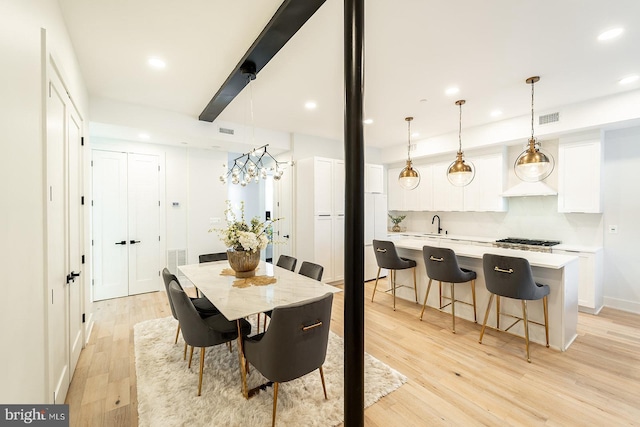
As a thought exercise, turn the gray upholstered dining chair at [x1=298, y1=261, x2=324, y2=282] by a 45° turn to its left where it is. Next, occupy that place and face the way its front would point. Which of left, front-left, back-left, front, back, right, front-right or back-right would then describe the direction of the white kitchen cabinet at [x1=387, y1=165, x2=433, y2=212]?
back-left

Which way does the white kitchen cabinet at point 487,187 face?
toward the camera

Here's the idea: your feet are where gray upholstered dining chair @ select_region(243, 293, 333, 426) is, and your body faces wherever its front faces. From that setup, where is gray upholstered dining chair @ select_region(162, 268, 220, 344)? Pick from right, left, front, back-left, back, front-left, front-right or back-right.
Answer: front

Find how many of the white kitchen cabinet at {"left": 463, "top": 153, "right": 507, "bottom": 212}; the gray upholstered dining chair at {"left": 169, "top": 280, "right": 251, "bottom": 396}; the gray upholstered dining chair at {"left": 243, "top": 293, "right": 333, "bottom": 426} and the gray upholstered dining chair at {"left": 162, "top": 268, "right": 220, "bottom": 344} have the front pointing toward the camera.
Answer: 1

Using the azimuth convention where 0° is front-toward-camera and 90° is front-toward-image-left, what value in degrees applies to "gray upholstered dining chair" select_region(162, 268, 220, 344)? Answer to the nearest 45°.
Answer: approximately 225°

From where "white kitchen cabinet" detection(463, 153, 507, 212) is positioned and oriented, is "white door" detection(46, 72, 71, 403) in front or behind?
in front

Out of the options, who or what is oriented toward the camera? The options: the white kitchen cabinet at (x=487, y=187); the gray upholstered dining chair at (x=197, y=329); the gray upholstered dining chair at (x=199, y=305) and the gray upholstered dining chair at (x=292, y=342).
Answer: the white kitchen cabinet

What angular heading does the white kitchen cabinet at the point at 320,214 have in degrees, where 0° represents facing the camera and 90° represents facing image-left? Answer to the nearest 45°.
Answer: approximately 315°

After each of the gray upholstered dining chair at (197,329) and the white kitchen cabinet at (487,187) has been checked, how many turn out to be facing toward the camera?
1

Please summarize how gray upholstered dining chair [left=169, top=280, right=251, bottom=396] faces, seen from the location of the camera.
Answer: facing away from the viewer and to the right of the viewer

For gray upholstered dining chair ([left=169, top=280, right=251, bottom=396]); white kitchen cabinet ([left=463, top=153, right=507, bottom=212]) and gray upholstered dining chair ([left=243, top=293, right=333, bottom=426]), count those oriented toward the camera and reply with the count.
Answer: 1

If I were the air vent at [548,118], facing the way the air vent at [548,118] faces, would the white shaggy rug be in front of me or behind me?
in front

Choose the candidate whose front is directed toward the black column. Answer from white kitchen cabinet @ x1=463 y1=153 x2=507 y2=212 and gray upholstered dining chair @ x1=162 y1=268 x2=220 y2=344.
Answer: the white kitchen cabinet
